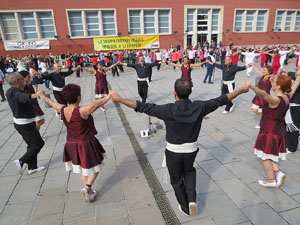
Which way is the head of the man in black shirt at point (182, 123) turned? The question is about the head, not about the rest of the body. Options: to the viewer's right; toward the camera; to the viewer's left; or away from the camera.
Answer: away from the camera

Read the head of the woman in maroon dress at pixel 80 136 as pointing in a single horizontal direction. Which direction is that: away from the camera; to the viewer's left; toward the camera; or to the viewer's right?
away from the camera

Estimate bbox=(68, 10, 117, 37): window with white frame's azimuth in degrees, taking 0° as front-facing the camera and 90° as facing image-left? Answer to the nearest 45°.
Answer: approximately 0°

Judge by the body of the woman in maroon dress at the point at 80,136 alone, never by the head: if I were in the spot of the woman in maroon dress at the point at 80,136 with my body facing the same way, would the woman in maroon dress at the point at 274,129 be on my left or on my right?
on my right

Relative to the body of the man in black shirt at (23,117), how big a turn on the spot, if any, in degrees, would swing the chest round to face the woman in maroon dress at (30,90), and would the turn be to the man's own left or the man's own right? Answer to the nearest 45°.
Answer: approximately 90° to the man's own left

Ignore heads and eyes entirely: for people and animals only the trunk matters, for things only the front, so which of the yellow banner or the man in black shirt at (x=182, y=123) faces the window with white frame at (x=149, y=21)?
the man in black shirt

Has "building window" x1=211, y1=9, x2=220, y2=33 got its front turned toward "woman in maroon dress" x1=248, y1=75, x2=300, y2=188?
yes

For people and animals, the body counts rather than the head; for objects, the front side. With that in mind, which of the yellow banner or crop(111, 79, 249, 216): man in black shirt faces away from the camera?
the man in black shirt

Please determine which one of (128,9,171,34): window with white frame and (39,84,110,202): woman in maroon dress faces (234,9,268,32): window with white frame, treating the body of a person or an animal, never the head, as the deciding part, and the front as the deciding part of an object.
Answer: the woman in maroon dress
